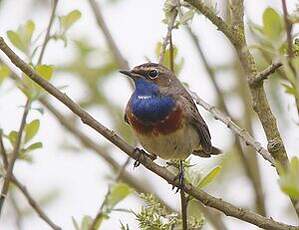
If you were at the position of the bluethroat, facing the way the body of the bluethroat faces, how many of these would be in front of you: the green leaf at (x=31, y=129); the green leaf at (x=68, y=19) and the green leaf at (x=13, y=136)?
3

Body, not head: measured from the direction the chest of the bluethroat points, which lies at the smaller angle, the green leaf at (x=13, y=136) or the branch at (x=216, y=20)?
the green leaf

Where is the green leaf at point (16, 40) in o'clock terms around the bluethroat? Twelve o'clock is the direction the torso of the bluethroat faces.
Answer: The green leaf is roughly at 2 o'clock from the bluethroat.

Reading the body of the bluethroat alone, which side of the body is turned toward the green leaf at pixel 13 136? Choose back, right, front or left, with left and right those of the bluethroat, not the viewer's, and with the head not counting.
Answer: right

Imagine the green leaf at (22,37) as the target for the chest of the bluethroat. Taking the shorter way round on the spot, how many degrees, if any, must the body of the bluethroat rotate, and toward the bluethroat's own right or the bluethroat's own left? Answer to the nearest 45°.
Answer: approximately 90° to the bluethroat's own right

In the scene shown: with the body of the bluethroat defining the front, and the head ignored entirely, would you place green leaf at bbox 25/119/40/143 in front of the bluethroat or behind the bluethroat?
in front

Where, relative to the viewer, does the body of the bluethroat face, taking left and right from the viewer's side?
facing the viewer and to the left of the viewer
